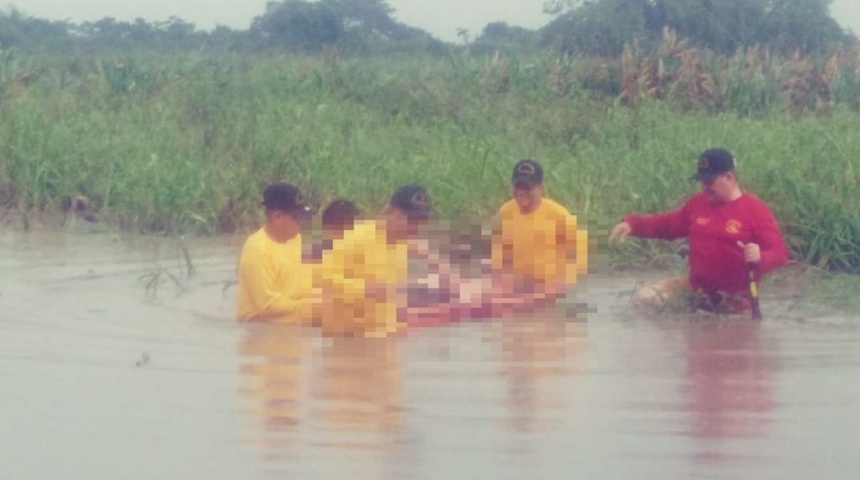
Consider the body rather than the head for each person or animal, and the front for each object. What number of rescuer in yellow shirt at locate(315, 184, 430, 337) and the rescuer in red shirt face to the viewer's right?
1

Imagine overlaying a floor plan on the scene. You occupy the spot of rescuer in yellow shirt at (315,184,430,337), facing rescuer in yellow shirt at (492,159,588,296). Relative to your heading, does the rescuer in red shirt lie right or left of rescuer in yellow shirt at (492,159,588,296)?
right

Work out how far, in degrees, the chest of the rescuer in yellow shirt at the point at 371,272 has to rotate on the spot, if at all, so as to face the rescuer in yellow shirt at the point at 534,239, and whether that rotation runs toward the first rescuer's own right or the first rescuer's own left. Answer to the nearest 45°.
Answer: approximately 45° to the first rescuer's own left

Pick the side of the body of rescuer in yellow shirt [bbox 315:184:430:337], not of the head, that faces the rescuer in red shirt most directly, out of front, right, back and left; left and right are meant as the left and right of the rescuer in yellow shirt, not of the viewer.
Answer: front

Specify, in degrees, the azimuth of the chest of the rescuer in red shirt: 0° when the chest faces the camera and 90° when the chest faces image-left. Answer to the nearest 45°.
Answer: approximately 45°

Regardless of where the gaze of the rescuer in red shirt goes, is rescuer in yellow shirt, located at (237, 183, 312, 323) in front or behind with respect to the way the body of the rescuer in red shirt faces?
in front

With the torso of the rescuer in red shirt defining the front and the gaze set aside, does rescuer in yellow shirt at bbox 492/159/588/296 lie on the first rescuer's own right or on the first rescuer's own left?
on the first rescuer's own right

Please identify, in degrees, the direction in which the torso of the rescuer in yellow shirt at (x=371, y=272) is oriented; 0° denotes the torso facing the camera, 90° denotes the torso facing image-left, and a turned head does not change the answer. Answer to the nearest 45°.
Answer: approximately 270°
